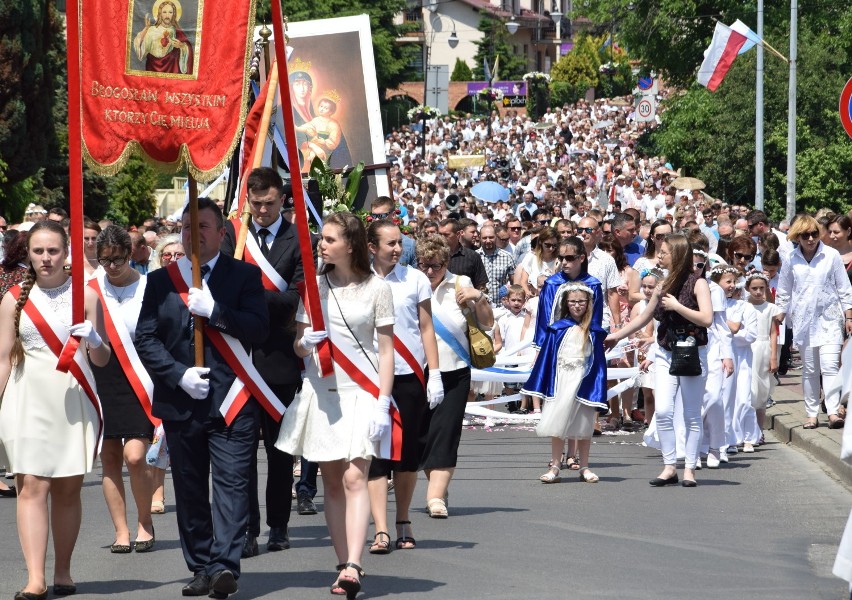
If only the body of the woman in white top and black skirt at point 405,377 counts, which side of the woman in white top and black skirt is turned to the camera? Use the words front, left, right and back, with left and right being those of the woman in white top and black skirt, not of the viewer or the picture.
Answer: front

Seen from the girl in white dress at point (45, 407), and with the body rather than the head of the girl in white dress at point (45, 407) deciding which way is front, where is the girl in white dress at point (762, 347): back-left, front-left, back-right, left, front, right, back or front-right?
back-left

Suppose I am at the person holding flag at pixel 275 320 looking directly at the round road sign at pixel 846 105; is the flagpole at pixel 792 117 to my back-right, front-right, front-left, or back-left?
front-left

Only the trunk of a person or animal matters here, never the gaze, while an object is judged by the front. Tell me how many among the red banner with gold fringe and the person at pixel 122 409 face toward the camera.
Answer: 2

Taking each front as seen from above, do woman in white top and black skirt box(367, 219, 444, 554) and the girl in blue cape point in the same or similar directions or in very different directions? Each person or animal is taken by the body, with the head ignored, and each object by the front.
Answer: same or similar directions

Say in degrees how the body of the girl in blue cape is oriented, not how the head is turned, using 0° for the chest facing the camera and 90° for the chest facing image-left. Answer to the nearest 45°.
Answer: approximately 0°

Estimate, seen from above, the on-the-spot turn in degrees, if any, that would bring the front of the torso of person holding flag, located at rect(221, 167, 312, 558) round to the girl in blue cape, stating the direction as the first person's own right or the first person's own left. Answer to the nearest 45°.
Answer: approximately 135° to the first person's own left

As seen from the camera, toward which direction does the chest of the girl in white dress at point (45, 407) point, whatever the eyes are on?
toward the camera

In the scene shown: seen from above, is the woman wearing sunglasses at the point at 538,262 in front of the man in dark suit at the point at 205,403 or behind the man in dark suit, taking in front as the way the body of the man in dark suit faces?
behind

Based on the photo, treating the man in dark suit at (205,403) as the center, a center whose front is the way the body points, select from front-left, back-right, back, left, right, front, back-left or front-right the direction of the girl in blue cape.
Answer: back-left

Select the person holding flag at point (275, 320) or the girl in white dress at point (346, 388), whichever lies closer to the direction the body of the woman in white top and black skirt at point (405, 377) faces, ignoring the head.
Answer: the girl in white dress

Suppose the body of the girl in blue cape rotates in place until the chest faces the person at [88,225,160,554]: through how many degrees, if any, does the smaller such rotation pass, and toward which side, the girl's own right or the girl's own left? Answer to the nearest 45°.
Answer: approximately 45° to the girl's own right
